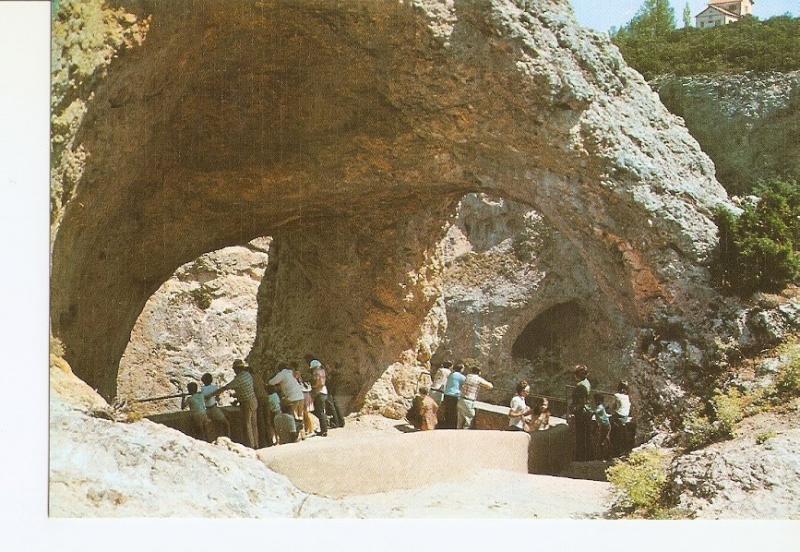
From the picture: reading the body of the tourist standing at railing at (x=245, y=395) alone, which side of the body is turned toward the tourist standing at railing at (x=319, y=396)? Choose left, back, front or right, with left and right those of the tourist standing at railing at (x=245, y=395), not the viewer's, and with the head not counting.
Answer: right

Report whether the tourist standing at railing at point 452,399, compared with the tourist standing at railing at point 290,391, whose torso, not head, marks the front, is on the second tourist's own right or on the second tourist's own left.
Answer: on the second tourist's own right

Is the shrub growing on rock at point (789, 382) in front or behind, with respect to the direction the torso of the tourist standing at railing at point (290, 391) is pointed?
behind

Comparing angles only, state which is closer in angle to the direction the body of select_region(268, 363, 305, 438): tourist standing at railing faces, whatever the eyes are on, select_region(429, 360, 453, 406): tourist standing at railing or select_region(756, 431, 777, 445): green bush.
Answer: the tourist standing at railing

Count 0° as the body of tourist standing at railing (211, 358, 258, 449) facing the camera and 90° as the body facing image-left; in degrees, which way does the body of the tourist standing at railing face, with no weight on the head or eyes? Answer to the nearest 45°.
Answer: approximately 135°

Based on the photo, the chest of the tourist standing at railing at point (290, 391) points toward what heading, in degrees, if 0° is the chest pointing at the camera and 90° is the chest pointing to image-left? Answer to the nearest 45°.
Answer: approximately 135°

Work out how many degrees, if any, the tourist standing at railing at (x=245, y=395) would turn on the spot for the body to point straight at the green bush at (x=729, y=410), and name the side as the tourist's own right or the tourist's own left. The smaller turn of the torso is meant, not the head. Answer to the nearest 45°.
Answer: approximately 180°

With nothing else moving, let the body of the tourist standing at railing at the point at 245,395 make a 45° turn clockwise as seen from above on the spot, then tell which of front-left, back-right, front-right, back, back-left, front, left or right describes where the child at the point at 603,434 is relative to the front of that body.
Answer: right
